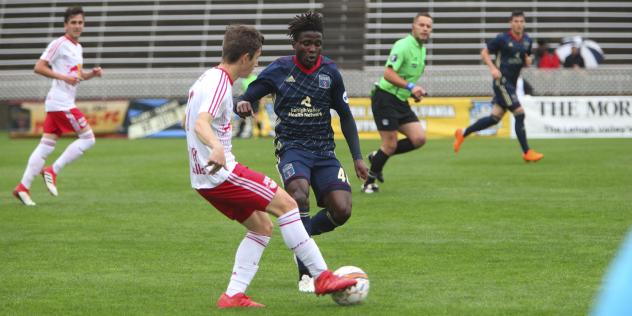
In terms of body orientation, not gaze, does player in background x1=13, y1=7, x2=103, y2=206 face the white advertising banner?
no

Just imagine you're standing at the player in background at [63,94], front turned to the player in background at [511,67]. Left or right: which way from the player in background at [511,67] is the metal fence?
left

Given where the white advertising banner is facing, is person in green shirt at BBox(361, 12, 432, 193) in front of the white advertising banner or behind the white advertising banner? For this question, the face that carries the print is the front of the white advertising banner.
in front

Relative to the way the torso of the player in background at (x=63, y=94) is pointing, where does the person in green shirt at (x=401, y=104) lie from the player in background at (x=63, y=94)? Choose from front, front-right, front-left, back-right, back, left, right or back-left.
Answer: front-left

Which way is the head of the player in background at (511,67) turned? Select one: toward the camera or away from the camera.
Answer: toward the camera

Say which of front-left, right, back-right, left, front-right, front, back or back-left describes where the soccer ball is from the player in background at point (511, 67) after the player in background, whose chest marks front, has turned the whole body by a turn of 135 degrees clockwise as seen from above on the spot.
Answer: left

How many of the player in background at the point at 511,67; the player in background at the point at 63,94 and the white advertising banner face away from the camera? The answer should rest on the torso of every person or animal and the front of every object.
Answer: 0

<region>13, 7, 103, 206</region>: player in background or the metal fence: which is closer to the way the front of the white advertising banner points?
the player in background

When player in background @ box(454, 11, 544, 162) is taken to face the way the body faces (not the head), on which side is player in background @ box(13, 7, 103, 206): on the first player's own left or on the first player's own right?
on the first player's own right

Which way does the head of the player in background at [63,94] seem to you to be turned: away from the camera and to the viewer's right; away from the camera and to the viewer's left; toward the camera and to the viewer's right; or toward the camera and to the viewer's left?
toward the camera and to the viewer's right

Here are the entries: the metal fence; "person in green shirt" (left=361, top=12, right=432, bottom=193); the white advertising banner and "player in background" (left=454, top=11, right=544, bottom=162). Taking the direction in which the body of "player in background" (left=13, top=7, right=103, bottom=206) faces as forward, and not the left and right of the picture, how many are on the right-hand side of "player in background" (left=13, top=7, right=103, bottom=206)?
0

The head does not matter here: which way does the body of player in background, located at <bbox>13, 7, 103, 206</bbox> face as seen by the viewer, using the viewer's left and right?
facing the viewer and to the right of the viewer

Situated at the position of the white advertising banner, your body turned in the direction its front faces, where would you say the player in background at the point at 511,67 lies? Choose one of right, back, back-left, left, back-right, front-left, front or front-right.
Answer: front

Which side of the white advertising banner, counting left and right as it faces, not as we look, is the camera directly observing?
front

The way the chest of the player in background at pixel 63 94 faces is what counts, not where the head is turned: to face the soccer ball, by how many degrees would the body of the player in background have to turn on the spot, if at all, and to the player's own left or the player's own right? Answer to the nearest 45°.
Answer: approximately 45° to the player's own right
